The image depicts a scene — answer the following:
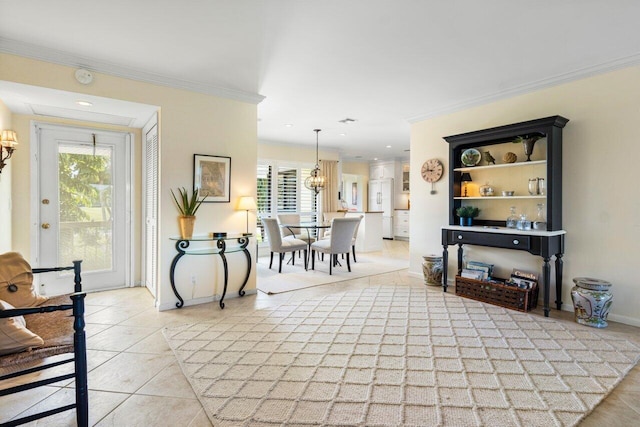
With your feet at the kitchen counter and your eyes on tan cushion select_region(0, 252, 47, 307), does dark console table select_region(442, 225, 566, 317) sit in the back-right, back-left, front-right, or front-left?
front-left

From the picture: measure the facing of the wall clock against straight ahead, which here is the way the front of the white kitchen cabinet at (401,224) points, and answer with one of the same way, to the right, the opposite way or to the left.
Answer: the same way

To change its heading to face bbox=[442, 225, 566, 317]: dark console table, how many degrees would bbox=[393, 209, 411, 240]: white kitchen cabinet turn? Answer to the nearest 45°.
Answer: approximately 45° to its left

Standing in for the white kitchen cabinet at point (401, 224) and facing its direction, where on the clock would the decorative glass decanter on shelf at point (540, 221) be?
The decorative glass decanter on shelf is roughly at 10 o'clock from the white kitchen cabinet.

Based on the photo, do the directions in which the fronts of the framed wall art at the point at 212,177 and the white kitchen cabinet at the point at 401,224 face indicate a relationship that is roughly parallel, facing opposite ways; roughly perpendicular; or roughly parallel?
roughly perpendicular

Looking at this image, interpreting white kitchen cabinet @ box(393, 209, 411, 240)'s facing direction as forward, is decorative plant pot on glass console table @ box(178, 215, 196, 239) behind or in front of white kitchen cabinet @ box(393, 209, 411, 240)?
in front

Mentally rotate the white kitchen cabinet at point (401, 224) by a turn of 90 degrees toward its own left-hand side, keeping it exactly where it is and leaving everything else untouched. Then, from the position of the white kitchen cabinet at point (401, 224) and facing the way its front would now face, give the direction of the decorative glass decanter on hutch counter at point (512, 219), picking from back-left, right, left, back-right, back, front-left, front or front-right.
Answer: front-right

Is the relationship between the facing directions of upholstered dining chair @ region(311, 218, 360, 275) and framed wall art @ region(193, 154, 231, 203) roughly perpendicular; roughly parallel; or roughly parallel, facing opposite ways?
roughly parallel, facing opposite ways

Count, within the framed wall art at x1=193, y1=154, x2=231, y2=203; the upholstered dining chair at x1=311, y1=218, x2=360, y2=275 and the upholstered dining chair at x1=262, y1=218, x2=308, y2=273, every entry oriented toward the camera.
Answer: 1

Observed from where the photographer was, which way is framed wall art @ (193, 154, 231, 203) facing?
facing the viewer

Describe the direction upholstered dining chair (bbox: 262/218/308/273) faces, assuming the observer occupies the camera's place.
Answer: facing away from the viewer and to the right of the viewer

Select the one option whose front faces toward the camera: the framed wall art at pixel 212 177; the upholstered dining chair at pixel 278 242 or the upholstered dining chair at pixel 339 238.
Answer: the framed wall art

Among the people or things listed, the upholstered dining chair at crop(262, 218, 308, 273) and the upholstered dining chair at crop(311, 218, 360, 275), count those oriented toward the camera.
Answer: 0

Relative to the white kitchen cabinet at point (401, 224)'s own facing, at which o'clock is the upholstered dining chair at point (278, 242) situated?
The upholstered dining chair is roughly at 11 o'clock from the white kitchen cabinet.

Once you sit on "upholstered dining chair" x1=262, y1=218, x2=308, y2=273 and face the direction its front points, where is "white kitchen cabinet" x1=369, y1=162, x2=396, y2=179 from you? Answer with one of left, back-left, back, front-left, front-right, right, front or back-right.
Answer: front

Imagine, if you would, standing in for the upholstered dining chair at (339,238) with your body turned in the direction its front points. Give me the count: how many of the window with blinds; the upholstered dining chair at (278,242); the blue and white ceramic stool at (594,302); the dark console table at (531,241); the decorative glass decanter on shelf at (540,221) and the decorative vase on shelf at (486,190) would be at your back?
4

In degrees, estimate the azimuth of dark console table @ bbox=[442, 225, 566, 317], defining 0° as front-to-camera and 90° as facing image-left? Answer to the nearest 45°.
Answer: approximately 45°

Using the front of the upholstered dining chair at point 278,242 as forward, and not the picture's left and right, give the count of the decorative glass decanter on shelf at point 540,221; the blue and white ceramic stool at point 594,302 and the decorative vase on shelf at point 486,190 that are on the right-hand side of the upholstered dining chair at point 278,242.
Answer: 3

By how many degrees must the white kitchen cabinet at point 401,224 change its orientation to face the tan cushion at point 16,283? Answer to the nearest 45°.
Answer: approximately 45° to its left

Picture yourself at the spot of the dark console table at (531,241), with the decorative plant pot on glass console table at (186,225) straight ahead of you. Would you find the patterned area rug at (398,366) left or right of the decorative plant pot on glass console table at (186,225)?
left
